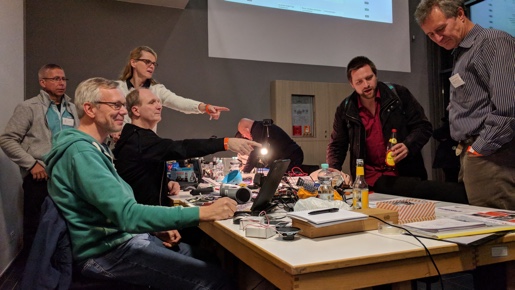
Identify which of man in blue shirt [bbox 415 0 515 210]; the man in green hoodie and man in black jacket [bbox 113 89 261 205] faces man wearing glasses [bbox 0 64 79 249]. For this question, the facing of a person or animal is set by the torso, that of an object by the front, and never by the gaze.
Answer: the man in blue shirt

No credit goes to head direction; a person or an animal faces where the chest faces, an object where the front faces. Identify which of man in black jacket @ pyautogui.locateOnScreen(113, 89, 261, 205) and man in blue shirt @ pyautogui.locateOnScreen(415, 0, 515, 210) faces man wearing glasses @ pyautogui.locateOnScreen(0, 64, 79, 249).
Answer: the man in blue shirt

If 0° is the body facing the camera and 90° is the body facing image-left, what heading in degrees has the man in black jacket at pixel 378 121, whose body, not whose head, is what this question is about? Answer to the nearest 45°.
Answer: approximately 0°

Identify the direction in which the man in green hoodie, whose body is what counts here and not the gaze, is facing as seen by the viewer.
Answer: to the viewer's right

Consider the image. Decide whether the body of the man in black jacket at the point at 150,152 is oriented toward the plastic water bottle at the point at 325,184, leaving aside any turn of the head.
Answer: yes

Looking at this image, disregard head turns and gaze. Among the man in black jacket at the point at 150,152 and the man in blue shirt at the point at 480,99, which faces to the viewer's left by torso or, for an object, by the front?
the man in blue shirt

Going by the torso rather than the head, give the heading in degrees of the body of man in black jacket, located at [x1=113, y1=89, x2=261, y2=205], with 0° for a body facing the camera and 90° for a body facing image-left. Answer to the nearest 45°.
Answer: approximately 270°
